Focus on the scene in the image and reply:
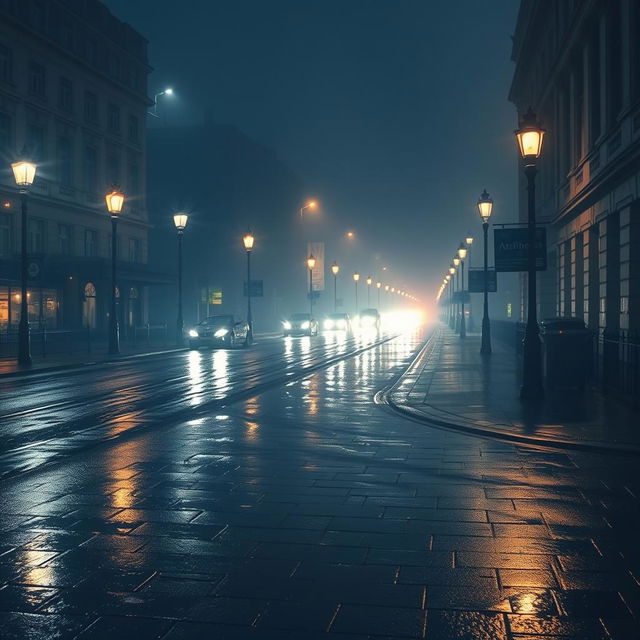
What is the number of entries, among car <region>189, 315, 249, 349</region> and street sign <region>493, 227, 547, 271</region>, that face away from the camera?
0

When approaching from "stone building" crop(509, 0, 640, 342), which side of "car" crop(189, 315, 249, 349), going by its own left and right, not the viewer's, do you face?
left

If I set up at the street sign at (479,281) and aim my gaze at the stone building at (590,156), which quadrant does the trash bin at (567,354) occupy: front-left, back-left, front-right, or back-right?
front-right

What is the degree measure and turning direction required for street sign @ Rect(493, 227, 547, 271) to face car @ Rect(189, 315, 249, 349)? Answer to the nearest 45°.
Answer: approximately 135° to its right

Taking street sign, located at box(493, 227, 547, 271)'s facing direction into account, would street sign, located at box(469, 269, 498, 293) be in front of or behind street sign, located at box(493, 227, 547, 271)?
behind

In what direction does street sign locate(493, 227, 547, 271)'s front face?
toward the camera

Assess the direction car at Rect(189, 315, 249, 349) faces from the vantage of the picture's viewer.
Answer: facing the viewer and to the left of the viewer

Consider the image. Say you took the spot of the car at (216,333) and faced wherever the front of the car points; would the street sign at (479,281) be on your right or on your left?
on your left

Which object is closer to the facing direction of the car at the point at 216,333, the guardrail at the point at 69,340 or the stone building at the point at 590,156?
the guardrail

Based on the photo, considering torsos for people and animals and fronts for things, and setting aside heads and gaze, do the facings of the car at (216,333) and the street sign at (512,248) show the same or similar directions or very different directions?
same or similar directions
